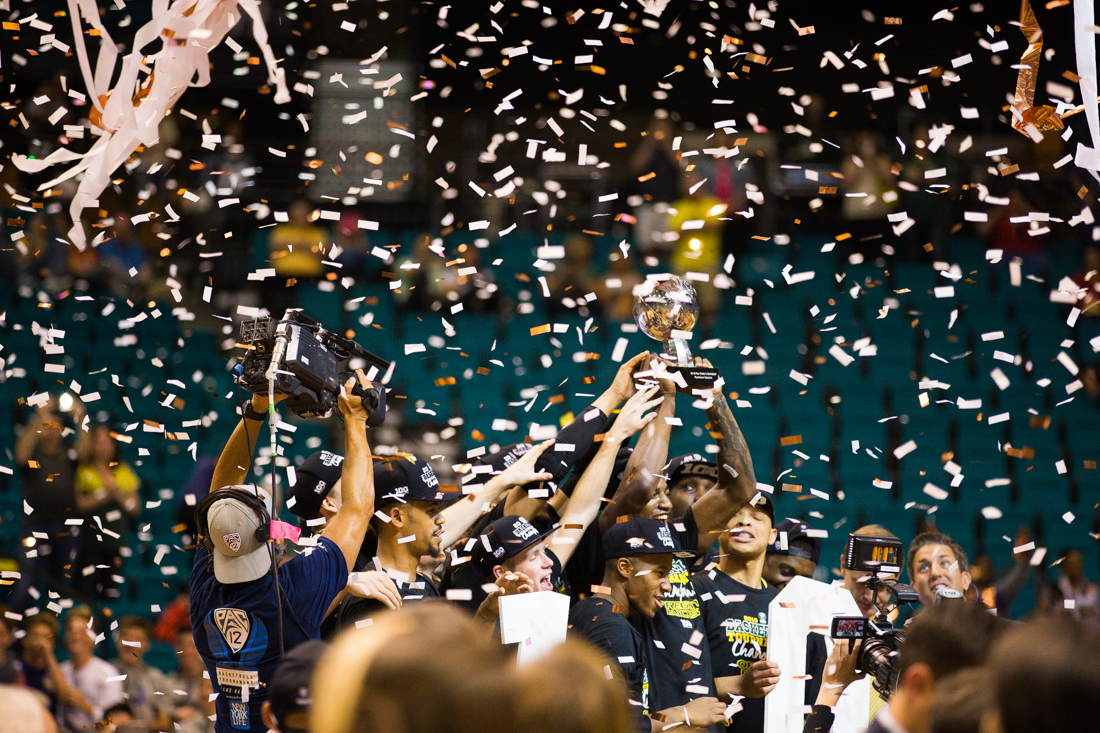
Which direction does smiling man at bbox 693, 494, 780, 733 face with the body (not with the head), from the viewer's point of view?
toward the camera

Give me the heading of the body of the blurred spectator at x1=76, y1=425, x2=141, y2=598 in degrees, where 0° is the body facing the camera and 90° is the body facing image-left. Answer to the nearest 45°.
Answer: approximately 0°

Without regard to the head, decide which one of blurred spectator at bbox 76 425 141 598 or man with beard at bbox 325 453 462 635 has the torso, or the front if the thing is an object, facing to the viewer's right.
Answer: the man with beard

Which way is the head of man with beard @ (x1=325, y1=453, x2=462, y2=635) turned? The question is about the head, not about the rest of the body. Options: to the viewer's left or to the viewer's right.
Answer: to the viewer's right

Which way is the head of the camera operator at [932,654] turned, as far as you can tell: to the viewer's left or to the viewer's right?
to the viewer's left

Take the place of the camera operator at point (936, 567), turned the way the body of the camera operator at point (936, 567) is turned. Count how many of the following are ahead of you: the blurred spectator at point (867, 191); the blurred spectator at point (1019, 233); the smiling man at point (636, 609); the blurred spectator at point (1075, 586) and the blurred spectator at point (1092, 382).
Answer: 1

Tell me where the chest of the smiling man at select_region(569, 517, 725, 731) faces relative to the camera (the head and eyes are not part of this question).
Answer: to the viewer's right

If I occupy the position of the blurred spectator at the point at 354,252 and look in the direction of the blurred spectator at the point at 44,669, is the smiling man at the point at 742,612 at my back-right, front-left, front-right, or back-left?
front-left

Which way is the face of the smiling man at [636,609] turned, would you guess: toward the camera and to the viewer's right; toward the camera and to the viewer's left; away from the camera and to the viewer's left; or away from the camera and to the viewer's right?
toward the camera and to the viewer's right

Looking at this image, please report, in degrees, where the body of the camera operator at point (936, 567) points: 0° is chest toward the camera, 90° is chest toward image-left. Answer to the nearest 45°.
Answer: approximately 45°

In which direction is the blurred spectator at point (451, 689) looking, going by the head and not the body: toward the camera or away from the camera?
away from the camera

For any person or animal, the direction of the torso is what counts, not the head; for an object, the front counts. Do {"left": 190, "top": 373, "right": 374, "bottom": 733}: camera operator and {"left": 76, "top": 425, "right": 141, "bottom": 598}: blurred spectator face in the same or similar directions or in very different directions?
very different directions
